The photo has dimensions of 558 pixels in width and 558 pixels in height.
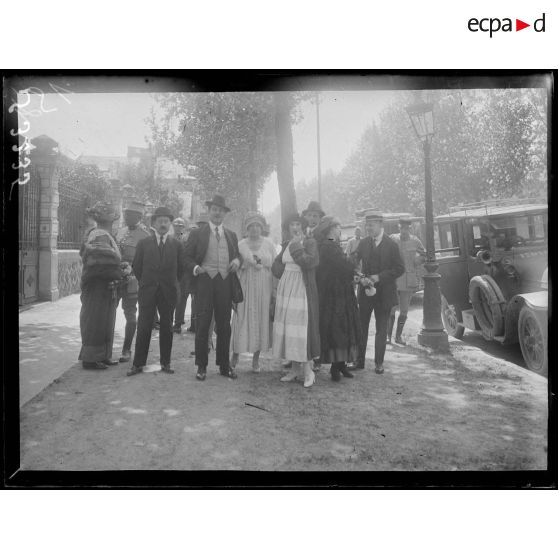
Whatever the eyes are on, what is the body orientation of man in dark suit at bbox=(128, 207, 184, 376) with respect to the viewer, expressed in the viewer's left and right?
facing the viewer

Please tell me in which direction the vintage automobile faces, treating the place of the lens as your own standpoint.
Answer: facing the viewer and to the right of the viewer

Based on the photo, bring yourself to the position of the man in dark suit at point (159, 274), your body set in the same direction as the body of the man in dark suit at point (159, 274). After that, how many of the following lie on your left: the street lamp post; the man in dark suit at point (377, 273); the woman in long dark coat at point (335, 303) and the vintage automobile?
4

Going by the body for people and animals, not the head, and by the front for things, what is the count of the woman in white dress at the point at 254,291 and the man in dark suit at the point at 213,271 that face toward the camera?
2

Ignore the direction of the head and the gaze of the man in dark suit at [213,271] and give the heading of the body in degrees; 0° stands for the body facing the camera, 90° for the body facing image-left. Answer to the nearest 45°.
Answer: approximately 0°

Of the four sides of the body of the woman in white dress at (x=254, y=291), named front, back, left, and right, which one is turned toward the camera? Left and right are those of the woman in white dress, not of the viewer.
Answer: front
